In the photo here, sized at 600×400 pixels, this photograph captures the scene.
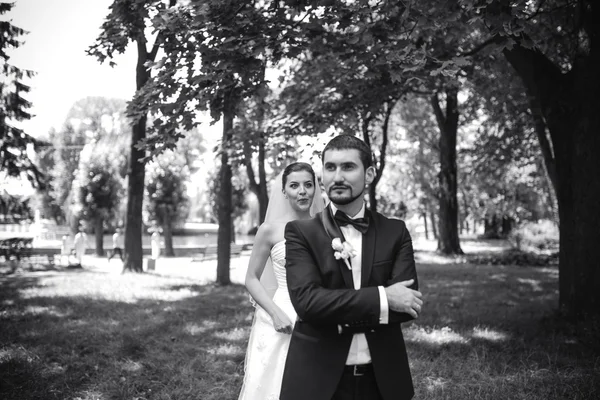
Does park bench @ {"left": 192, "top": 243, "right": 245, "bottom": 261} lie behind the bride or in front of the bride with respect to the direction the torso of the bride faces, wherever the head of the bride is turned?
behind

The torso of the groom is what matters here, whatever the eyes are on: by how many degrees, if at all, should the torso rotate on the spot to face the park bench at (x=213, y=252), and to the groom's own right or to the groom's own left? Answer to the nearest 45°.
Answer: approximately 180°

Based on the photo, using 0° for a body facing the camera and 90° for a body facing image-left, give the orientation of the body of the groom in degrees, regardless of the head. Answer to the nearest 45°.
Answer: approximately 0°

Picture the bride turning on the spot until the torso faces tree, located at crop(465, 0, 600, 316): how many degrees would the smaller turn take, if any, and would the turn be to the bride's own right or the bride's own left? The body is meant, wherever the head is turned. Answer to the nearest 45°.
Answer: approximately 90° to the bride's own left

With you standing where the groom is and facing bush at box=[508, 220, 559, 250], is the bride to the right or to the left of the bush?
left

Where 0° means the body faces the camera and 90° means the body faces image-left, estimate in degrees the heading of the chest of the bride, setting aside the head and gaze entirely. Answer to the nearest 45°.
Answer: approximately 315°
